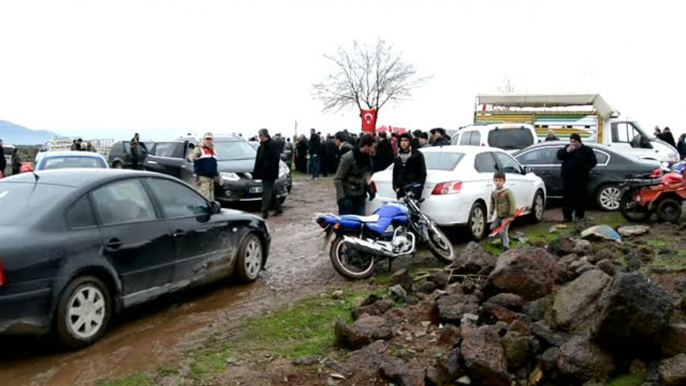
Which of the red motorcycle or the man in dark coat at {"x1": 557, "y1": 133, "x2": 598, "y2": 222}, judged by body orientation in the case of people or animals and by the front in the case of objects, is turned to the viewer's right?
the red motorcycle

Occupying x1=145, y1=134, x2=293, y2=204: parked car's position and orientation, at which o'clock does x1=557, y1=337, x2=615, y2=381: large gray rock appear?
The large gray rock is roughly at 1 o'clock from the parked car.

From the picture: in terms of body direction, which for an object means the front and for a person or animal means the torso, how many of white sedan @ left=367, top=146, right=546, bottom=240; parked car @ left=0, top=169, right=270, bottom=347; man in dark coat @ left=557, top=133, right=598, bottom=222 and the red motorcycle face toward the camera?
1

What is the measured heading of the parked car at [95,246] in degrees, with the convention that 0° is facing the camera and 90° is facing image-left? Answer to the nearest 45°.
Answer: approximately 225°

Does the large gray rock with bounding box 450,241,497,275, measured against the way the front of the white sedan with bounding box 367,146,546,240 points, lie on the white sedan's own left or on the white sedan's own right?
on the white sedan's own right

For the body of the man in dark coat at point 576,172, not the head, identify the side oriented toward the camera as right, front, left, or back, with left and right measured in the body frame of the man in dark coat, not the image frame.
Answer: front

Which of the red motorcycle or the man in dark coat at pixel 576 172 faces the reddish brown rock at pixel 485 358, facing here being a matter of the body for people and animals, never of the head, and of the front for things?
the man in dark coat

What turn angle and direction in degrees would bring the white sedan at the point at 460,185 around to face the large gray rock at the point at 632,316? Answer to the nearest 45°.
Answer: approximately 135° to its right

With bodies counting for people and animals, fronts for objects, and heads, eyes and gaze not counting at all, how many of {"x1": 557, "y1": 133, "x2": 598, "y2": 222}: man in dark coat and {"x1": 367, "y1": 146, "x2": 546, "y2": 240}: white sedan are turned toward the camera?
1

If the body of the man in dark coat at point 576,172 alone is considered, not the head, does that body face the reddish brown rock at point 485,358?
yes

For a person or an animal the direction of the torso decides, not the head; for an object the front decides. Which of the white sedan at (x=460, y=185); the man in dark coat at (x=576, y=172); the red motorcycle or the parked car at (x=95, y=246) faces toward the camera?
the man in dark coat

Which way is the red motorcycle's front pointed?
to the viewer's right

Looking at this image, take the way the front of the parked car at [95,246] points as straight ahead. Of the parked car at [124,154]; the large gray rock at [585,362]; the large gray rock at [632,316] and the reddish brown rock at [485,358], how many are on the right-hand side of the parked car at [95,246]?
3

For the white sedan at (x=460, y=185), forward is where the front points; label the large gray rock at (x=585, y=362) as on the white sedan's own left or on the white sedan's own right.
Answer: on the white sedan's own right

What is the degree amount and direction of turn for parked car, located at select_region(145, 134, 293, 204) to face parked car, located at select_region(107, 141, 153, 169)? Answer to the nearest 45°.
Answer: approximately 135° to its left

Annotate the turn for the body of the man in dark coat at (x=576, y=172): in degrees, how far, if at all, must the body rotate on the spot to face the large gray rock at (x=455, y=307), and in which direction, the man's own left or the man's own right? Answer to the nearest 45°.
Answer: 0° — they already face it
